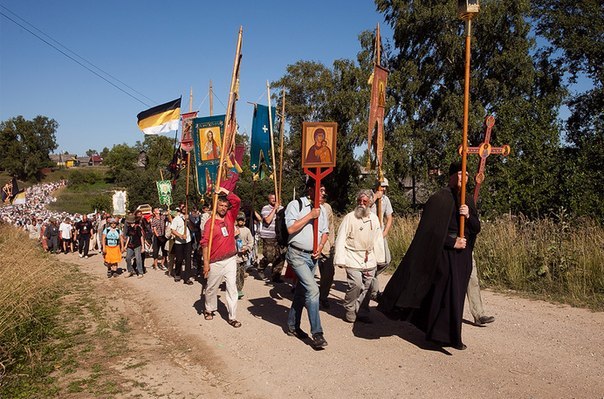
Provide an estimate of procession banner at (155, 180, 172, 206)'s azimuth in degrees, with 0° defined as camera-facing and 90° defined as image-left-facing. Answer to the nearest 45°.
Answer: approximately 0°

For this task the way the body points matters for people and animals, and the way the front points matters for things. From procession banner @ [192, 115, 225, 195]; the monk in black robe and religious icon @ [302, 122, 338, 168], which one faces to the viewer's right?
the monk in black robe

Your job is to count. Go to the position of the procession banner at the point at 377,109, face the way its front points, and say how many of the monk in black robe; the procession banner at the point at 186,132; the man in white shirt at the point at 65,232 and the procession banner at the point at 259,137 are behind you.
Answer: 3

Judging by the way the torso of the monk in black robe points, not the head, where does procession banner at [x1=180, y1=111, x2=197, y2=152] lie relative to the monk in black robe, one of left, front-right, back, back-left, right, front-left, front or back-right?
back-left

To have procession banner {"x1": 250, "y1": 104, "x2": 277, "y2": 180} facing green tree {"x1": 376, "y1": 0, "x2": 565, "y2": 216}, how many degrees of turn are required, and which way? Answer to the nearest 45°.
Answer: approximately 90° to its left

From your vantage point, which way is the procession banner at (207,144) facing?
toward the camera

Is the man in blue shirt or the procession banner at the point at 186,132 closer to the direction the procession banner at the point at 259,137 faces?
the man in blue shirt

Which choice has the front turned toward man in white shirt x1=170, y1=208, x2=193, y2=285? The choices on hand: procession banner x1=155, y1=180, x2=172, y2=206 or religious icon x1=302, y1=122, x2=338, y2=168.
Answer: the procession banner

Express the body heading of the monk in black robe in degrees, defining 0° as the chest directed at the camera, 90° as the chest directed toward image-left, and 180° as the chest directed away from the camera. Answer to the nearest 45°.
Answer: approximately 270°

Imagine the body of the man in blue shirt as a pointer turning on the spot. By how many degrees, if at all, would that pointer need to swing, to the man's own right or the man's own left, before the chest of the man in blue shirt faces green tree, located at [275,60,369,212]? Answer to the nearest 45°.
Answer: approximately 135° to the man's own left

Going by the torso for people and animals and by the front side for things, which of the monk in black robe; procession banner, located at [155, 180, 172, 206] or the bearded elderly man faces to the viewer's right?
the monk in black robe
